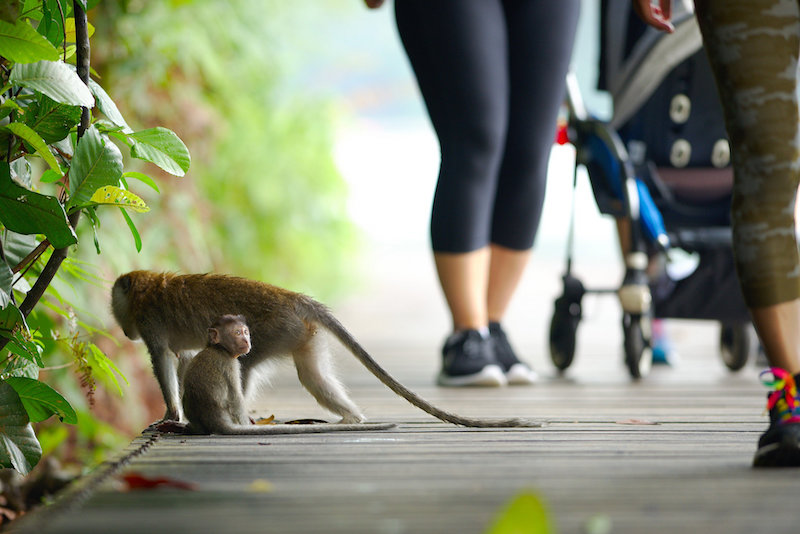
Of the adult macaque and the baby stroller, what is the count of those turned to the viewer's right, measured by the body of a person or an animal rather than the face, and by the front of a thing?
0

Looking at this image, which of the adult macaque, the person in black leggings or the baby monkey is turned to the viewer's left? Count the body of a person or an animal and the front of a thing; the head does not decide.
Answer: the adult macaque

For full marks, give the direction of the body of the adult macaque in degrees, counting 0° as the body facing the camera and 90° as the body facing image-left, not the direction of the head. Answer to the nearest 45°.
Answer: approximately 90°

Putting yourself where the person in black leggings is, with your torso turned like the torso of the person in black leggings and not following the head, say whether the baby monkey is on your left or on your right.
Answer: on your right

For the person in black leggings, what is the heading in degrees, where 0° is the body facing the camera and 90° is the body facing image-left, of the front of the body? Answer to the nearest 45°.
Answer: approximately 315°

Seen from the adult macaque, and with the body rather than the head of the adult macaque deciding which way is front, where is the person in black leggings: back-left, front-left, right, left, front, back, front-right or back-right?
back-right

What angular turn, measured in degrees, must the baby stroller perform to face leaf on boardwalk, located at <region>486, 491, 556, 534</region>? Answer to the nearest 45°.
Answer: approximately 45° to its left

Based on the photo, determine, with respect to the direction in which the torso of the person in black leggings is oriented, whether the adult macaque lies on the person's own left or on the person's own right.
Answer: on the person's own right

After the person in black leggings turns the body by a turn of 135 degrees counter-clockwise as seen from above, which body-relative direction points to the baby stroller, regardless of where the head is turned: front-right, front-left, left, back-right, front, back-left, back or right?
front-right
